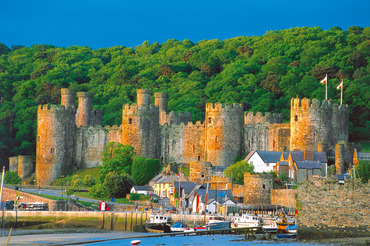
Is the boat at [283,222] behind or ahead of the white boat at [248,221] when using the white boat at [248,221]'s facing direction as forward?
behind

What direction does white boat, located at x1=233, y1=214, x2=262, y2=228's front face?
to the viewer's left

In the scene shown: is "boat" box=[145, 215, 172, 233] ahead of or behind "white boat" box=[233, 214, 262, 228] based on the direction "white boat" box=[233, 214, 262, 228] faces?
ahead

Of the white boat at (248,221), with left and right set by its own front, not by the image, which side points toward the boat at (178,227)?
front

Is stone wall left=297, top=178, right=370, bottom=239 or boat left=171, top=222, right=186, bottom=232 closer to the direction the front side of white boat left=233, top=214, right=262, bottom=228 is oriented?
the boat

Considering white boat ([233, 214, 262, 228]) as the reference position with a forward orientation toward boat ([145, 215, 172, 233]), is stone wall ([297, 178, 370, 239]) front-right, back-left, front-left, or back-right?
back-left

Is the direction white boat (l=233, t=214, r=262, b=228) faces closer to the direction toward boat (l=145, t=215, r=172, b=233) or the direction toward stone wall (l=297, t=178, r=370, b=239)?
the boat
